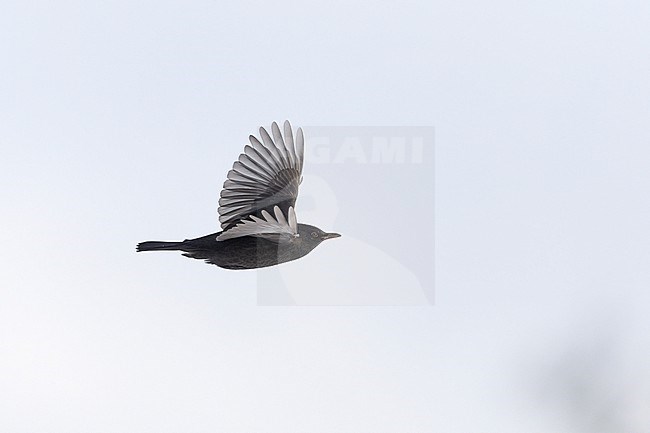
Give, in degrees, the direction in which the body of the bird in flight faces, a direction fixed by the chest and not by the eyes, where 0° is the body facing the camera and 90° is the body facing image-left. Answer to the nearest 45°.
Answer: approximately 270°
